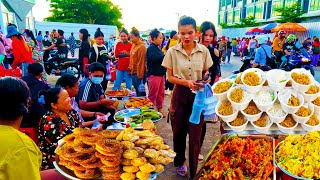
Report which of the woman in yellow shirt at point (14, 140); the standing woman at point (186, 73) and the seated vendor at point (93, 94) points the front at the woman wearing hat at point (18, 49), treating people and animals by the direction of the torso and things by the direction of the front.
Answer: the woman in yellow shirt

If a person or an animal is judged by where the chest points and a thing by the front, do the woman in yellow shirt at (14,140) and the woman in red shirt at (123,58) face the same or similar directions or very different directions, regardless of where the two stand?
very different directions

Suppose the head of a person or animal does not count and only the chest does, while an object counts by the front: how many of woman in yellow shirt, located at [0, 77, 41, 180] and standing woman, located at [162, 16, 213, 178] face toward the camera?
1

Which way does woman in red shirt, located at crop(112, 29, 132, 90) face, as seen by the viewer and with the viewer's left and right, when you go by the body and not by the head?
facing the viewer

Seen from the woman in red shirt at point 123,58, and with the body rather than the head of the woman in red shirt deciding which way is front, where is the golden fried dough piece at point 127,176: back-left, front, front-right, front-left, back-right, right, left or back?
front

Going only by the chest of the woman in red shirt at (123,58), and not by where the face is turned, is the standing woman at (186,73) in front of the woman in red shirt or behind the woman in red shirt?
in front

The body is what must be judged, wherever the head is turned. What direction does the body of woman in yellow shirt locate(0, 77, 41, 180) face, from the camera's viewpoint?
away from the camera

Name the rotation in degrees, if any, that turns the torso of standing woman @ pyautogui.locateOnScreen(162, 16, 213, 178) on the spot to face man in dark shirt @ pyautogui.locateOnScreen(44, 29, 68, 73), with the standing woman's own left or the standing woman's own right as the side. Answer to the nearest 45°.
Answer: approximately 135° to the standing woman's own right

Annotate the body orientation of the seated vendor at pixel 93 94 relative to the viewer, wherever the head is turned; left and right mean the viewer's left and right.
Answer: facing the viewer and to the right of the viewer

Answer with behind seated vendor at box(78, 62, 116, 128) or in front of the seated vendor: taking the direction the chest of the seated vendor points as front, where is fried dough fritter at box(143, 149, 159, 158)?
in front

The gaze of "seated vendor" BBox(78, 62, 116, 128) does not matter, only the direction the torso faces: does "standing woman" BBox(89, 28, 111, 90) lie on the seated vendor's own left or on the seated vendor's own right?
on the seated vendor's own left
